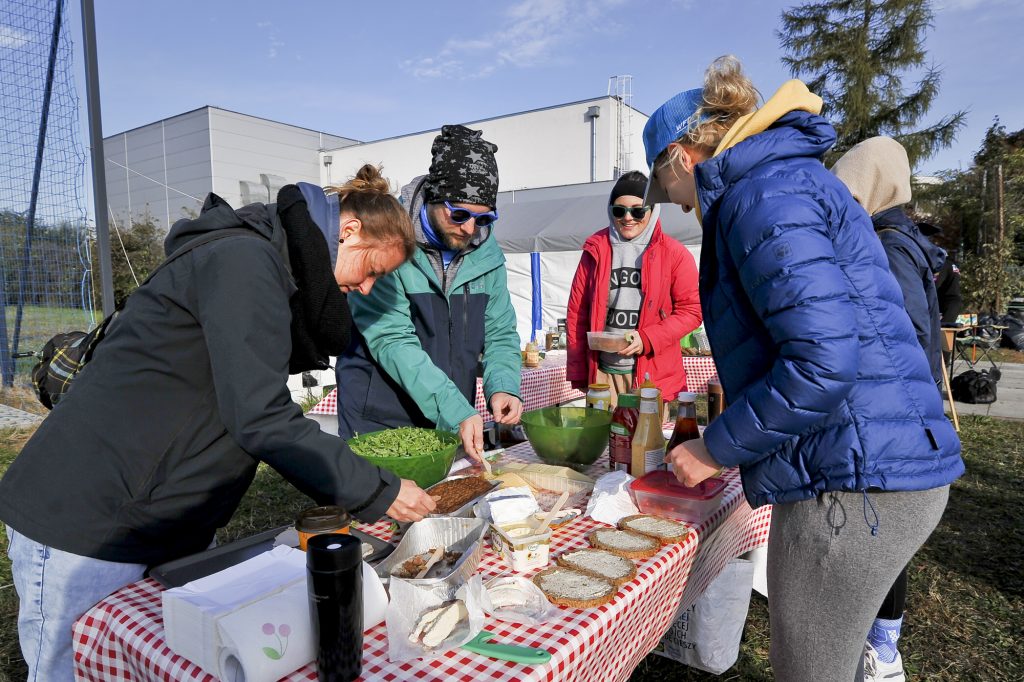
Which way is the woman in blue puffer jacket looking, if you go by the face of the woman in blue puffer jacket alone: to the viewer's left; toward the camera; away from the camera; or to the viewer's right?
to the viewer's left

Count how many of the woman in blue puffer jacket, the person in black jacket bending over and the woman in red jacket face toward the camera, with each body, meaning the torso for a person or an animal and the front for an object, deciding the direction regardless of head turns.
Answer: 1

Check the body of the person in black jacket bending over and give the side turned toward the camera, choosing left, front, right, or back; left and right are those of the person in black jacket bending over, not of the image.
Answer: right

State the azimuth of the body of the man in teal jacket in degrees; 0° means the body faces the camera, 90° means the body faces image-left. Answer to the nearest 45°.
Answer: approximately 315°

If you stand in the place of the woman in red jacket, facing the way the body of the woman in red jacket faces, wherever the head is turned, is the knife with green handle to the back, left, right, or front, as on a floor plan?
front

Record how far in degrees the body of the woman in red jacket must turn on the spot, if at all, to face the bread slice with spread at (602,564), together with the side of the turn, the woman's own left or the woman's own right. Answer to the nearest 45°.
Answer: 0° — they already face it

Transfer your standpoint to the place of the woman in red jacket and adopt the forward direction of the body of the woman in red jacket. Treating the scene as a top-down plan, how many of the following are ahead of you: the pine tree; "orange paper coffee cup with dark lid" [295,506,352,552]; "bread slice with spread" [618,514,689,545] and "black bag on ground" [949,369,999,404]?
2

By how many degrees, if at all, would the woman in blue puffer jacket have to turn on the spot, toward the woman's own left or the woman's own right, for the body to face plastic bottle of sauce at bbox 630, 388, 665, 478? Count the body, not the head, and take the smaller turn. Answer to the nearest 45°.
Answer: approximately 45° to the woman's own right

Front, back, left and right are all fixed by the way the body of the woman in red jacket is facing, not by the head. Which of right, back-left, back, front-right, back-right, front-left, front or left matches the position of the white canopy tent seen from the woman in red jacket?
back

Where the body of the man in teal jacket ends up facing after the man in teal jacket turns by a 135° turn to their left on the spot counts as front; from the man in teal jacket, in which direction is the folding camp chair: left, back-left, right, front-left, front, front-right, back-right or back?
front-right

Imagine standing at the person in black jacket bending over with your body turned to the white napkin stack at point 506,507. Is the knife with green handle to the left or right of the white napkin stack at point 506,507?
right

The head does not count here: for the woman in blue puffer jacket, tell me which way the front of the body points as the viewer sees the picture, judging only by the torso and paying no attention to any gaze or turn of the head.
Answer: to the viewer's left

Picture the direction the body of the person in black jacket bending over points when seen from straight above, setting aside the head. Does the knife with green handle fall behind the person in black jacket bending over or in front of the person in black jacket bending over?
in front
